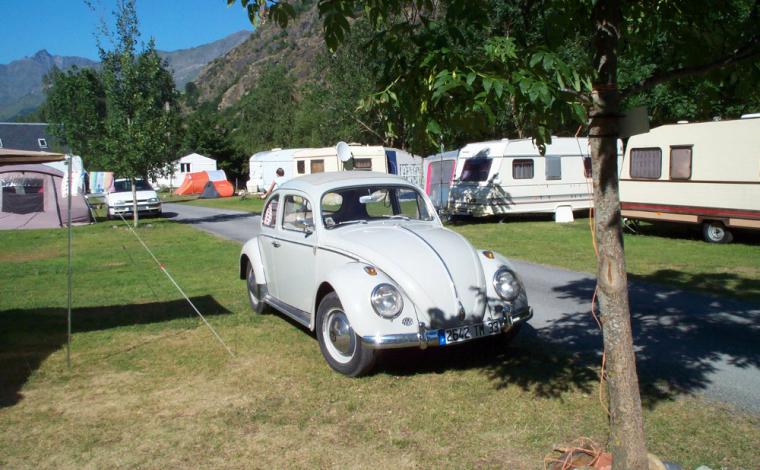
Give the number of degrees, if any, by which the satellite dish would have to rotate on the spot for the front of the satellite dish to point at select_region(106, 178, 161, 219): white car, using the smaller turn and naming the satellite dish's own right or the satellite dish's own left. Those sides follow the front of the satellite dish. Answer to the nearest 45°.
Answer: approximately 45° to the satellite dish's own right

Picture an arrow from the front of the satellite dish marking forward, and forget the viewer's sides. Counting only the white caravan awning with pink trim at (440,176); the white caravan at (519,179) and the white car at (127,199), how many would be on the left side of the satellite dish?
2

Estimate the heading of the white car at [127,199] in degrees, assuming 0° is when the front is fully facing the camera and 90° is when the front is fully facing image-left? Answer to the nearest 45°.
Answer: approximately 315°

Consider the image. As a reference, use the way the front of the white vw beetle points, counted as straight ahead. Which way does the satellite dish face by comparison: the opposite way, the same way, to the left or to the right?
to the right

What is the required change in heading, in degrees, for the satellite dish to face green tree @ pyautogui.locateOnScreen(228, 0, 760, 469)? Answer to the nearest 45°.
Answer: approximately 45° to its left

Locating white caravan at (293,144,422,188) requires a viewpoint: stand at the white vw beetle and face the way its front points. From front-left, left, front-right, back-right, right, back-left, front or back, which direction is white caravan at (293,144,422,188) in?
back-left

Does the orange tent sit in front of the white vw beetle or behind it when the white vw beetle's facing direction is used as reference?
behind

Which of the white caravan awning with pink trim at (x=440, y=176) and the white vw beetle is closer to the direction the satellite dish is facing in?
the white vw beetle

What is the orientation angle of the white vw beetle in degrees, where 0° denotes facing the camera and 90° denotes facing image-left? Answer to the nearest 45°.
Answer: approximately 315°
